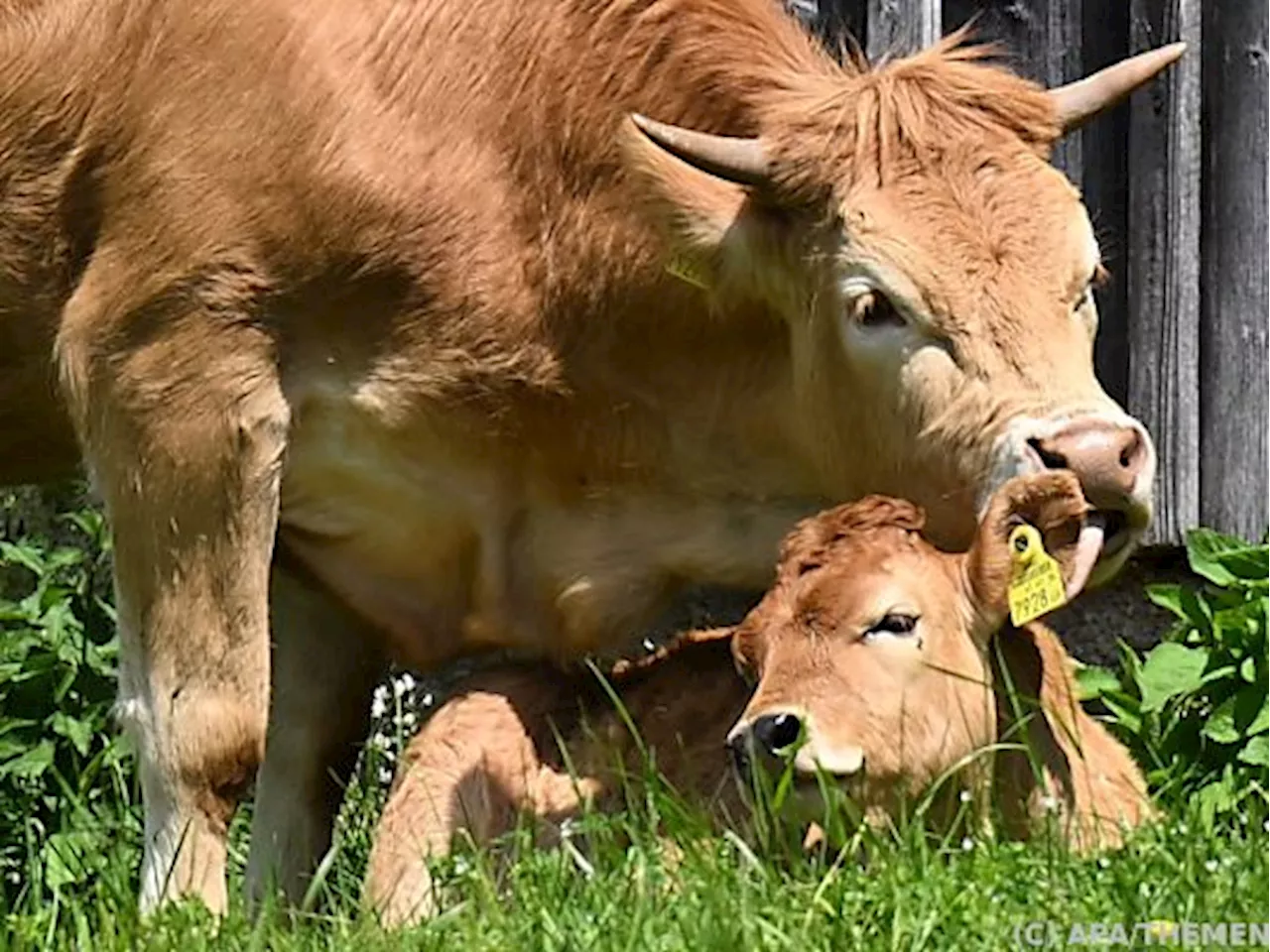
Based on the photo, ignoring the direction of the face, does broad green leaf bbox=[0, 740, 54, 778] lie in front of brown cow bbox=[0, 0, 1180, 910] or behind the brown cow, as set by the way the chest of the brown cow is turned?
behind

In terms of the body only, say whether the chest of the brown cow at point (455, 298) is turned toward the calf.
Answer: yes

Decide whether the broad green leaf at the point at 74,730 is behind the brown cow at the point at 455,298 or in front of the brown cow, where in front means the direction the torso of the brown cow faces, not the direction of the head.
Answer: behind

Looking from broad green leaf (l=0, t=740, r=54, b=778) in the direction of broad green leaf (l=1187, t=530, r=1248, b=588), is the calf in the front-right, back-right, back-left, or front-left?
front-right

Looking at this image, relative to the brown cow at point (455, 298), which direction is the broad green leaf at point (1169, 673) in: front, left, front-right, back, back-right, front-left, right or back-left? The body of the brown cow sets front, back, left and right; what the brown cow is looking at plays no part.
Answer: front-left

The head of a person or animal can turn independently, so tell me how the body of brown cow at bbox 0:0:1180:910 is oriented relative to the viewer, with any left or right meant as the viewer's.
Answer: facing the viewer and to the right of the viewer

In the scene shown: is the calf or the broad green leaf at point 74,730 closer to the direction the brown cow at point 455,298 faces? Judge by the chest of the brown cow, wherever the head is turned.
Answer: the calf
